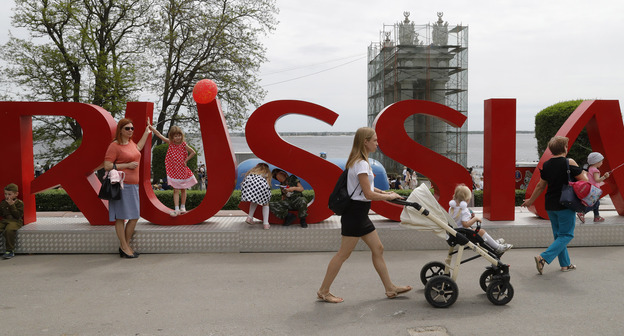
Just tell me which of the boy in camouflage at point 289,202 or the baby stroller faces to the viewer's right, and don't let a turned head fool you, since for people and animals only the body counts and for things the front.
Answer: the baby stroller

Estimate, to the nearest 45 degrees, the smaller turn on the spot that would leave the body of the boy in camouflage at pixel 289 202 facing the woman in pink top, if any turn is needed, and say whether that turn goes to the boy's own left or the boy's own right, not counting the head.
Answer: approximately 45° to the boy's own right

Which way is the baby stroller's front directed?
to the viewer's right

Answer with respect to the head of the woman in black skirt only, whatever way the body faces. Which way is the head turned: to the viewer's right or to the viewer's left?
to the viewer's right

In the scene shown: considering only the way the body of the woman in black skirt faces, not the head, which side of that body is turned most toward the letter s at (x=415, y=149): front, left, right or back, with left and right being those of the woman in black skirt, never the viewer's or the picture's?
left

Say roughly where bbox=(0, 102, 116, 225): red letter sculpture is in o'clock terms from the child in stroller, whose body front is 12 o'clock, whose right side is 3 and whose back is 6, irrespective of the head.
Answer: The red letter sculpture is roughly at 6 o'clock from the child in stroller.

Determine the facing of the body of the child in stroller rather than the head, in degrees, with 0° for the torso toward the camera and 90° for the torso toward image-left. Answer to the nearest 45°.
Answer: approximately 270°

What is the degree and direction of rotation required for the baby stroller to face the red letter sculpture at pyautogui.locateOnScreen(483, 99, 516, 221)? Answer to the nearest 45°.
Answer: approximately 90° to its left

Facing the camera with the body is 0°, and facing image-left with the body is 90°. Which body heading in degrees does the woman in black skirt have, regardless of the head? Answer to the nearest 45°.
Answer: approximately 270°
